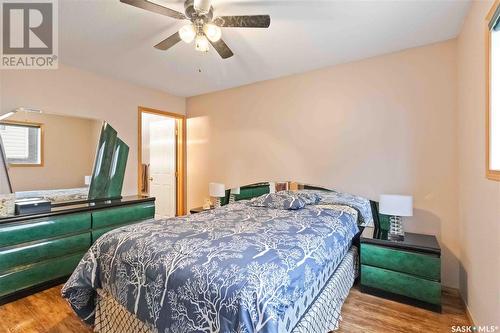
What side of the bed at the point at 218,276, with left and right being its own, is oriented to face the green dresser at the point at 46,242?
right

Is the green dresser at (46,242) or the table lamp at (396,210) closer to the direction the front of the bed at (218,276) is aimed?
the green dresser

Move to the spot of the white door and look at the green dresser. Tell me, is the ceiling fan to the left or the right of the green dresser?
left

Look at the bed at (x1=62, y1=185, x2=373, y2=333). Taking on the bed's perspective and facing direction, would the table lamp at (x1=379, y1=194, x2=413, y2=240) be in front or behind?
behind

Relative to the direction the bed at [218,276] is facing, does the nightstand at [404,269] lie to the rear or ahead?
to the rear

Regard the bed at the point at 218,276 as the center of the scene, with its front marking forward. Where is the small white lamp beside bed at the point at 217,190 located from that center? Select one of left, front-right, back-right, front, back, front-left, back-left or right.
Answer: back-right

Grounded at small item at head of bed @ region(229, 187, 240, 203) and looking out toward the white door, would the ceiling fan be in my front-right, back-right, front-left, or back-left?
back-left

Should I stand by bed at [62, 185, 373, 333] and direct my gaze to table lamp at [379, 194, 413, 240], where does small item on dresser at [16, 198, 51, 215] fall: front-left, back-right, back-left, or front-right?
back-left

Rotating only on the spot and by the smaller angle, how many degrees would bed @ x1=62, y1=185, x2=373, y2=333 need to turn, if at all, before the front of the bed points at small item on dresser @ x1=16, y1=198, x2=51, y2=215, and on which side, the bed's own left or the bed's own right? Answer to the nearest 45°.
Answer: approximately 90° to the bed's own right

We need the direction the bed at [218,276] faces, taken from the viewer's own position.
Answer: facing the viewer and to the left of the viewer

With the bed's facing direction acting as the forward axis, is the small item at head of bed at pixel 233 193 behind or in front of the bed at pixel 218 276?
behind
